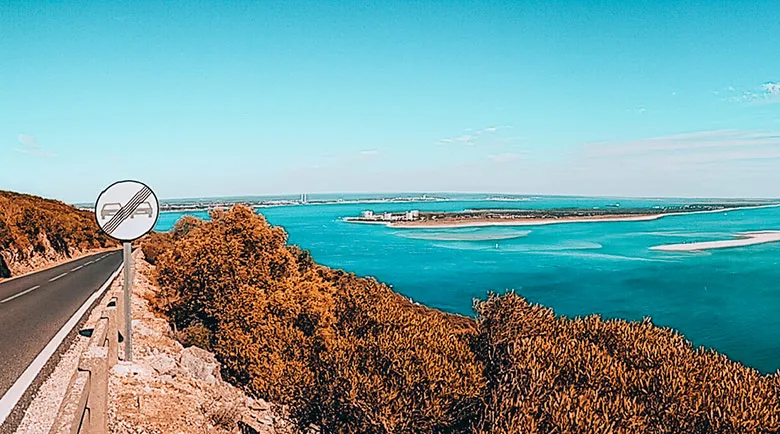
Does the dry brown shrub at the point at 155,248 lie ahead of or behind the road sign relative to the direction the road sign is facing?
behind

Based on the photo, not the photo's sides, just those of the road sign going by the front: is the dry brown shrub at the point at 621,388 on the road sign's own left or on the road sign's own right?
on the road sign's own left

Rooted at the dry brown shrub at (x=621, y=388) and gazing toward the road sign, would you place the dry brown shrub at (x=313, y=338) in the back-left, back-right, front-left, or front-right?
front-right

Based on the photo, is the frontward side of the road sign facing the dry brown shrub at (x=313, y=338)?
no

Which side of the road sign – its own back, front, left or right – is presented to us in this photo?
front

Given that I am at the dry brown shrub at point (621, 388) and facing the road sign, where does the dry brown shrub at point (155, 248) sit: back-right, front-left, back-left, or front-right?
front-right
